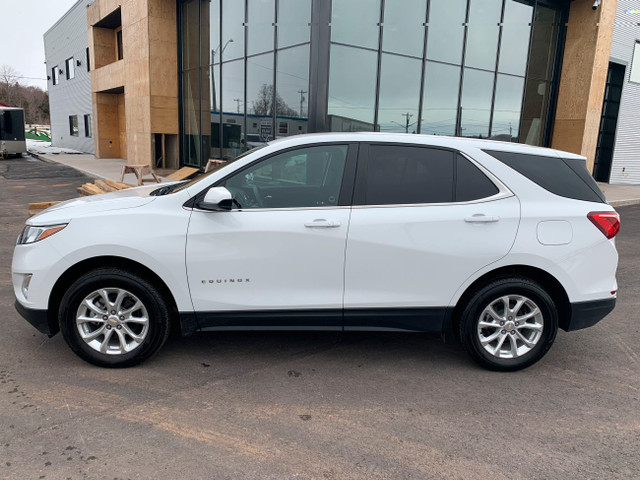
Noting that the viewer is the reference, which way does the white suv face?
facing to the left of the viewer

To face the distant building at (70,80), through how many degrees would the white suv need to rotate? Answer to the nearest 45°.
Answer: approximately 45° to its right
